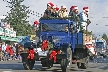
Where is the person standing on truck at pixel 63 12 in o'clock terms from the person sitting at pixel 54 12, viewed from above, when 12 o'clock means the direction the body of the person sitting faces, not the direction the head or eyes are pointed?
The person standing on truck is roughly at 9 o'clock from the person sitting.

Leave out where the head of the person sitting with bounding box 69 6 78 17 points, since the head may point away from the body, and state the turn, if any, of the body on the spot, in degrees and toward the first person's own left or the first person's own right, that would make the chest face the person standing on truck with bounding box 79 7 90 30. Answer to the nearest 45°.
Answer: approximately 90° to the first person's own left

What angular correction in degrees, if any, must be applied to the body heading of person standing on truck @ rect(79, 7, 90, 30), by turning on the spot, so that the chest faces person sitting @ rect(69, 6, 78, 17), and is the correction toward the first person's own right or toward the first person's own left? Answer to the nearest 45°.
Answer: approximately 135° to the first person's own right

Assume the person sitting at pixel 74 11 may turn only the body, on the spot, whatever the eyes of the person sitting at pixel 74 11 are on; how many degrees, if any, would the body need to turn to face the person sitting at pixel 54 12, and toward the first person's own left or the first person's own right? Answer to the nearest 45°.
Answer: approximately 135° to the first person's own right

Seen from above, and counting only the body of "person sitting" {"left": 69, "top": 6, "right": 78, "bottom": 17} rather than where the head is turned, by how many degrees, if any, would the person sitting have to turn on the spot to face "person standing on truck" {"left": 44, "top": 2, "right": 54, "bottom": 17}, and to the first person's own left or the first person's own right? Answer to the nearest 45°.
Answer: approximately 135° to the first person's own right

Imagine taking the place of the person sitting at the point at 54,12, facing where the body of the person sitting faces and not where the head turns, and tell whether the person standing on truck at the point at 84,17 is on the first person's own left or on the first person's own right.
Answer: on the first person's own left

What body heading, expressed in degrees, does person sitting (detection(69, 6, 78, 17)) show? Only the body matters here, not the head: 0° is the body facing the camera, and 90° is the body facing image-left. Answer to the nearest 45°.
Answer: approximately 315°
